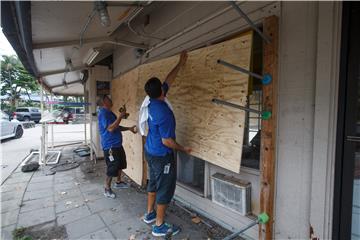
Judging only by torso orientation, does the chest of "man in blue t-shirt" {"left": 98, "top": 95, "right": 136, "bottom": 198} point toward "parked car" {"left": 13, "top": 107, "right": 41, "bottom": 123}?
no

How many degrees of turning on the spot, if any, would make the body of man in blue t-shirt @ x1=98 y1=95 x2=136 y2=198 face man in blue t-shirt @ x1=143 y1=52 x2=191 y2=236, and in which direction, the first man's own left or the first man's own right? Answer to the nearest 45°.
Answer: approximately 45° to the first man's own right

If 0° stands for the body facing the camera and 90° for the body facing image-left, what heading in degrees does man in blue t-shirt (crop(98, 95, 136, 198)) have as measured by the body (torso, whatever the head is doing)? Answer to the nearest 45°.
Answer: approximately 270°

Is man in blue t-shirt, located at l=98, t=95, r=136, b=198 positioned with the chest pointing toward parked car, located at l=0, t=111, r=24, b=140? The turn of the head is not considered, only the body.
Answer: no

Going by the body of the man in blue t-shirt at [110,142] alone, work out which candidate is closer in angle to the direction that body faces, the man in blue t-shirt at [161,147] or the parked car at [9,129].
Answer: the man in blue t-shirt

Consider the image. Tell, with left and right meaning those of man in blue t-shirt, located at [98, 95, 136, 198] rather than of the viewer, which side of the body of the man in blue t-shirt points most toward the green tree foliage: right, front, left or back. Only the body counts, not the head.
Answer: left

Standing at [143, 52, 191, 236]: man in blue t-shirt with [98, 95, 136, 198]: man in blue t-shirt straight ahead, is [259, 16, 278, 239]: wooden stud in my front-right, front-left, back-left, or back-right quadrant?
back-right

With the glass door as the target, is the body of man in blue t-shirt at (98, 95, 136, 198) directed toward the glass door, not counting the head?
no

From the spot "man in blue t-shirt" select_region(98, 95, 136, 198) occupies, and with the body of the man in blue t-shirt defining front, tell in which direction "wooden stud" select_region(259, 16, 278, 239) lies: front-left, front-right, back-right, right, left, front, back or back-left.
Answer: front-right
